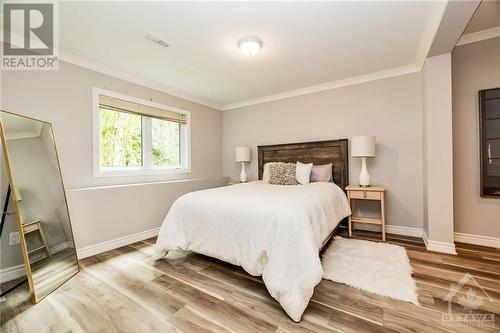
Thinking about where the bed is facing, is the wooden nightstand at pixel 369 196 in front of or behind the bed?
behind

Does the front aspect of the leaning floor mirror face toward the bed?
yes

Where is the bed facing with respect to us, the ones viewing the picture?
facing the viewer and to the left of the viewer

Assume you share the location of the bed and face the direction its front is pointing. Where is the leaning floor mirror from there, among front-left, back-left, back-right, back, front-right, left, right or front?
front-right

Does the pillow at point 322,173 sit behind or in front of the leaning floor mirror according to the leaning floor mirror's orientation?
in front

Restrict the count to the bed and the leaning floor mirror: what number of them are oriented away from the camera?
0

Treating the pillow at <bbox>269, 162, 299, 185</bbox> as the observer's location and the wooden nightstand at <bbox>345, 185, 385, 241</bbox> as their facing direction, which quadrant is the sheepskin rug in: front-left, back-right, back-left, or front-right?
front-right

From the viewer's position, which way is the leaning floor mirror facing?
facing the viewer and to the right of the viewer

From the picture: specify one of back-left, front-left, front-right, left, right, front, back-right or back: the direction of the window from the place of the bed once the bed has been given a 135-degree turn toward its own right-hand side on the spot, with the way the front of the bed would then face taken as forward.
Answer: front-left
